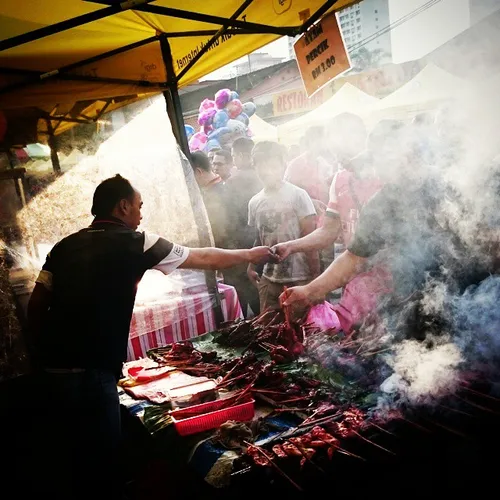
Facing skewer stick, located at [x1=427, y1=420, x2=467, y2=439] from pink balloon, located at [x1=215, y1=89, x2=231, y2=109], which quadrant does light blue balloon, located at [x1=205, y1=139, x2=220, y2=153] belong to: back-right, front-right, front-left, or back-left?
front-right

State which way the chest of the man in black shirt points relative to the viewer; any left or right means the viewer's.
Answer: facing away from the viewer and to the right of the viewer

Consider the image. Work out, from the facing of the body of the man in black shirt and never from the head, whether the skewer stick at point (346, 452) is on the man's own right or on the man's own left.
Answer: on the man's own right

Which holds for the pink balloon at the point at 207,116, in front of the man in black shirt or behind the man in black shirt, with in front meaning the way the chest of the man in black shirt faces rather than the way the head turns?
in front

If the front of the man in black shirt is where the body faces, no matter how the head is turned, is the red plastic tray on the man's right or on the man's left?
on the man's right

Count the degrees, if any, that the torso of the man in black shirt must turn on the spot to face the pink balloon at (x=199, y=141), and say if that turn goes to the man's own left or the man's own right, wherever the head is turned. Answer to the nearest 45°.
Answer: approximately 45° to the man's own left

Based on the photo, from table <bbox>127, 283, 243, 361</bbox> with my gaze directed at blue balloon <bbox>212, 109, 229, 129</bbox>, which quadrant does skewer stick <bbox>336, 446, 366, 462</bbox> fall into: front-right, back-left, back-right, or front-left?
back-right

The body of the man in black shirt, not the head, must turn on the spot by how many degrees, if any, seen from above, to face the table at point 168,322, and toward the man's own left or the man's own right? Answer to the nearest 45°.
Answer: approximately 45° to the man's own left

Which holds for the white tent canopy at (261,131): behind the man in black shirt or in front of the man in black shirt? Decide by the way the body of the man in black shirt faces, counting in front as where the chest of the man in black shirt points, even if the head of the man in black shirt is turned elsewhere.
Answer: in front

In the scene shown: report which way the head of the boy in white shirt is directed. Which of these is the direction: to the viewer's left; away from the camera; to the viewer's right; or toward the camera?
toward the camera
